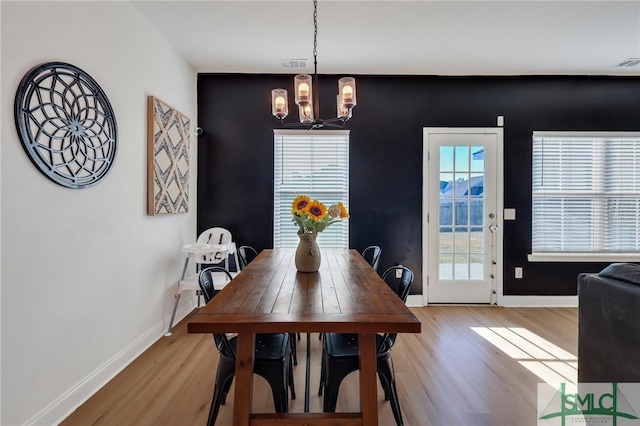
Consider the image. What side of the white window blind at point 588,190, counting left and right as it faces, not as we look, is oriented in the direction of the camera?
front

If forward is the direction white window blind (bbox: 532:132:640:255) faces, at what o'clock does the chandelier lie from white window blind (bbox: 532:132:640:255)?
The chandelier is roughly at 1 o'clock from the white window blind.

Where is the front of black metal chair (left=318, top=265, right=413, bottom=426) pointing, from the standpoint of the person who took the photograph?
facing to the left of the viewer

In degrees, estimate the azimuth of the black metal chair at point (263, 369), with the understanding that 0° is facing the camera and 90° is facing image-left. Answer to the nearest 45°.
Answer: approximately 270°

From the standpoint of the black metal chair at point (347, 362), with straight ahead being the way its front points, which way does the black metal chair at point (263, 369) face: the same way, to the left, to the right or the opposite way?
the opposite way

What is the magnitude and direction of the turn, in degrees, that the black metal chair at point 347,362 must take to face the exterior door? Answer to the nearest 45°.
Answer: approximately 135° to its right

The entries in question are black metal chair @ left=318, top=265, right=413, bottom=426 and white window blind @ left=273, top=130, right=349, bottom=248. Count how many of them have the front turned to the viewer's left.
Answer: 1

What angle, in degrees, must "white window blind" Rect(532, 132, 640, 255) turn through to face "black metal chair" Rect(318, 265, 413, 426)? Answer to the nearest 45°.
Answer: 0° — it already faces it

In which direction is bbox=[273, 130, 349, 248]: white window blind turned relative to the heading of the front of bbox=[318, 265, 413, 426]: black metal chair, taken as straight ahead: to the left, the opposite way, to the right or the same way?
to the left

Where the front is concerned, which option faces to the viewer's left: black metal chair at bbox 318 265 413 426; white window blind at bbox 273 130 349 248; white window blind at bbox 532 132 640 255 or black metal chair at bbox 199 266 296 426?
black metal chair at bbox 318 265 413 426

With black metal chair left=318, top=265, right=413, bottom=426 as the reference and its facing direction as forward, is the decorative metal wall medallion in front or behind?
in front

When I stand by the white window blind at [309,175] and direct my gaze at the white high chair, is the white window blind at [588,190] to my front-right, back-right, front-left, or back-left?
back-left

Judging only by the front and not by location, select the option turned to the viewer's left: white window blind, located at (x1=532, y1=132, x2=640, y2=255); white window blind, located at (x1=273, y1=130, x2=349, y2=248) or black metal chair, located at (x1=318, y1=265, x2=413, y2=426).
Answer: the black metal chair
